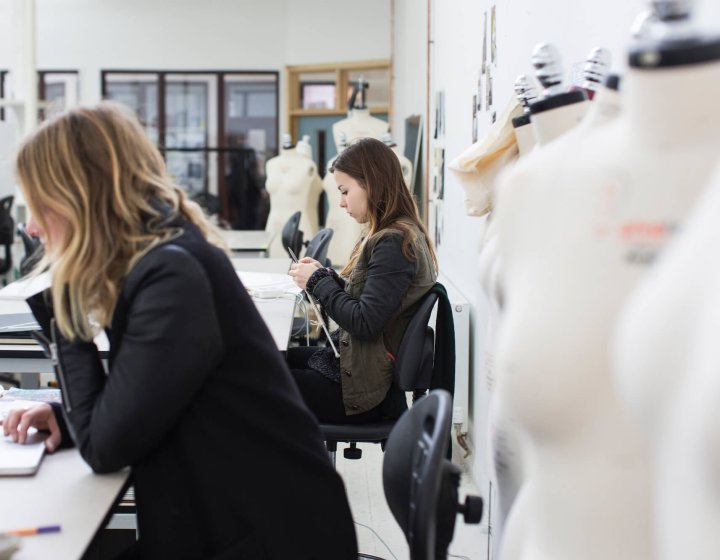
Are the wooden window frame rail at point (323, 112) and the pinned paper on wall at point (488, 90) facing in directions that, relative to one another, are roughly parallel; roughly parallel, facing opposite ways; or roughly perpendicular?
roughly perpendicular

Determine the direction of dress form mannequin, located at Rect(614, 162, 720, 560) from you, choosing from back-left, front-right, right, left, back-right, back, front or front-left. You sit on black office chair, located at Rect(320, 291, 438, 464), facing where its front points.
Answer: left

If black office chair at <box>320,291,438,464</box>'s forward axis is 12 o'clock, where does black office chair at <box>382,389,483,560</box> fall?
black office chair at <box>382,389,483,560</box> is roughly at 9 o'clock from black office chair at <box>320,291,438,464</box>.

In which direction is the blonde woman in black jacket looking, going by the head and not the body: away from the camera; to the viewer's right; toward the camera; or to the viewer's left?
to the viewer's left

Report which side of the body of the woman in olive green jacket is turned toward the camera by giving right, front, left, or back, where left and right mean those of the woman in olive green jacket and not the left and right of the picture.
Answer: left

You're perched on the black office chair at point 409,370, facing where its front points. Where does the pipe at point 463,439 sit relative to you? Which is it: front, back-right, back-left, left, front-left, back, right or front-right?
right

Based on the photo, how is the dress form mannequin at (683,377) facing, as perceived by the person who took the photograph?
facing to the left of the viewer

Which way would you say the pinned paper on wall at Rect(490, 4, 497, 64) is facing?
to the viewer's left

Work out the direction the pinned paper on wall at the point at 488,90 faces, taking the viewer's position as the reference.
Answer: facing to the left of the viewer

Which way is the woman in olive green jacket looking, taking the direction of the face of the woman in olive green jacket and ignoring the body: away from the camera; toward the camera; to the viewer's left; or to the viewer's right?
to the viewer's left

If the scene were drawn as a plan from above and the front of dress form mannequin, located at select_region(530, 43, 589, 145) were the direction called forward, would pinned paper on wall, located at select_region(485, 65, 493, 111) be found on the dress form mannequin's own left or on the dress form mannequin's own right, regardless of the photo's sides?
on the dress form mannequin's own right

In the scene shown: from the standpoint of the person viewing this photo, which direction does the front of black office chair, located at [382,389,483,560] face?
facing to the left of the viewer
